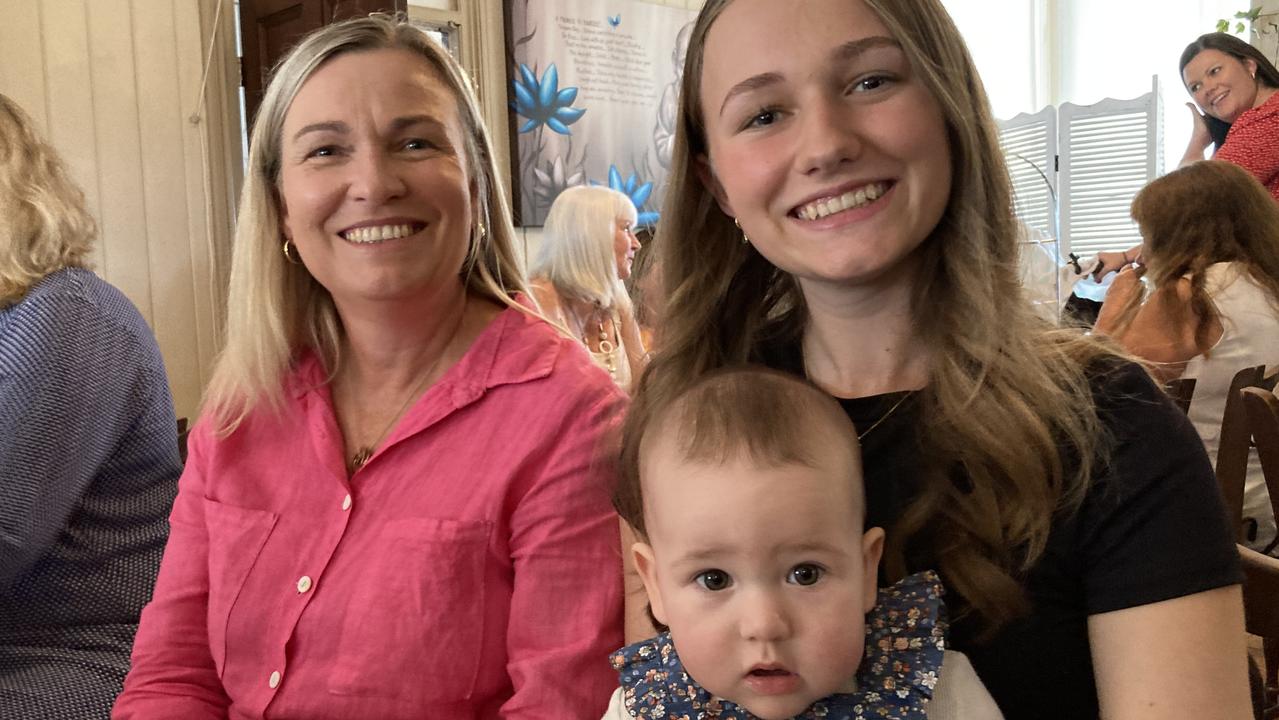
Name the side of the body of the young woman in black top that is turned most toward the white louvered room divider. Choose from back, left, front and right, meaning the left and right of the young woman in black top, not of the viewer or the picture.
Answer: back

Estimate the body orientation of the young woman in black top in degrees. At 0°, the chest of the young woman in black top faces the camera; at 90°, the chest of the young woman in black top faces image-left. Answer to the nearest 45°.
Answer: approximately 0°

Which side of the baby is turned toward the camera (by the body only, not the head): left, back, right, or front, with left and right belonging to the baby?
front

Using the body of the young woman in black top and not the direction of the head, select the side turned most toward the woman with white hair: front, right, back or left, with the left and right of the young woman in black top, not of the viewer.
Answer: back

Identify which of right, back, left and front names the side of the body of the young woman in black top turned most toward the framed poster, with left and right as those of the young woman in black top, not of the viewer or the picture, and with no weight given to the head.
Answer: back
